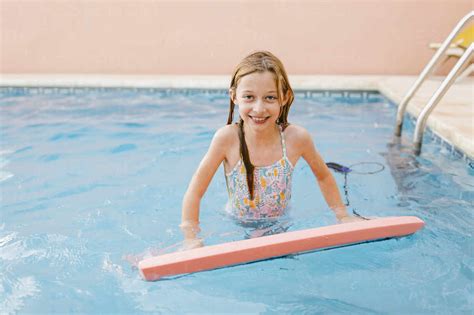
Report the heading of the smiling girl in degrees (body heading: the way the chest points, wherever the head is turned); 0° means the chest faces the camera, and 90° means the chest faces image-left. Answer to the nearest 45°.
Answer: approximately 0°

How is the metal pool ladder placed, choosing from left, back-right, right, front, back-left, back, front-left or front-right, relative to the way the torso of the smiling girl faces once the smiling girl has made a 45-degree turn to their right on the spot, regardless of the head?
back
